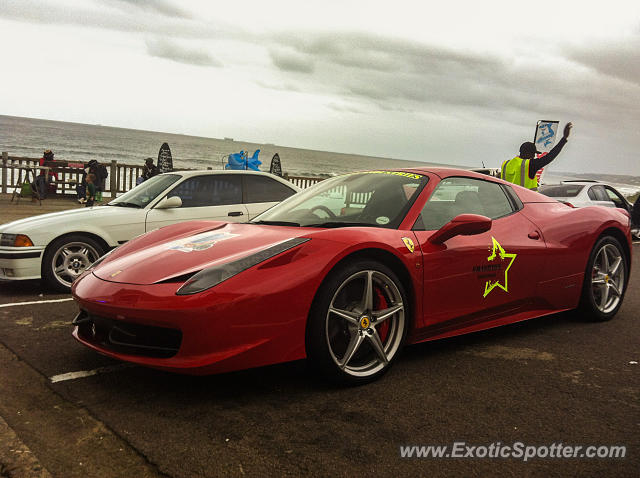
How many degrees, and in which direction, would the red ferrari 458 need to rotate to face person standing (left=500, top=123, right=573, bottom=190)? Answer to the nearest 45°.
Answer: approximately 180°

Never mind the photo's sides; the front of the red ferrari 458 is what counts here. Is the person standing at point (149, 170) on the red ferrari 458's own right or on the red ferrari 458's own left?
on the red ferrari 458's own right

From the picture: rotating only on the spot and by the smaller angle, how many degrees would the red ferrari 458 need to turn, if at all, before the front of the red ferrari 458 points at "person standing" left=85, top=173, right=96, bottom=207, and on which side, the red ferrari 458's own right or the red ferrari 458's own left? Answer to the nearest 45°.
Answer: approximately 90° to the red ferrari 458's own right

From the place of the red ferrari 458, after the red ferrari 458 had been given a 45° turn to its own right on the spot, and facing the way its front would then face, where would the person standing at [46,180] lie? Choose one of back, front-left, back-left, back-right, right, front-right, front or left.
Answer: front-right

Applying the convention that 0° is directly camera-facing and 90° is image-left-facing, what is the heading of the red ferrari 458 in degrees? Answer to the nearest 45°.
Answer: approximately 45°

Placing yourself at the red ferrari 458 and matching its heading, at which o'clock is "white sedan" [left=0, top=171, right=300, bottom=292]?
The white sedan is roughly at 3 o'clock from the red ferrari 458.
